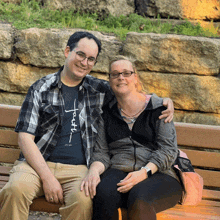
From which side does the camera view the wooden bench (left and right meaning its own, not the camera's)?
front

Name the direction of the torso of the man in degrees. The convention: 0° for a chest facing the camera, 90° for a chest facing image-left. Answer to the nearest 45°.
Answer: approximately 0°
